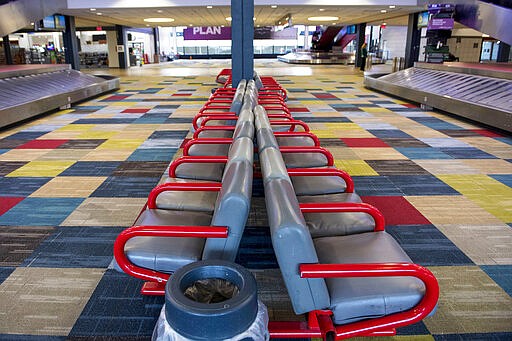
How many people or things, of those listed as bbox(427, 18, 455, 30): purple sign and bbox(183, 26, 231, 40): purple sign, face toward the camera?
2

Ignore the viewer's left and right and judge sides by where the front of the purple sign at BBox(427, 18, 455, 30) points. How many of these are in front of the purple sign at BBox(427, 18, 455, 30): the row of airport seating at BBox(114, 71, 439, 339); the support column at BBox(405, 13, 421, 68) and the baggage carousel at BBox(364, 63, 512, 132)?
2

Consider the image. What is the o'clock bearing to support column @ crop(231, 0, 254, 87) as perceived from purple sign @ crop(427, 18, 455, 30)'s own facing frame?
The support column is roughly at 1 o'clock from the purple sign.

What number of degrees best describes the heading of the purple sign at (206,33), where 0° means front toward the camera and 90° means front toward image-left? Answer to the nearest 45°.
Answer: approximately 0°

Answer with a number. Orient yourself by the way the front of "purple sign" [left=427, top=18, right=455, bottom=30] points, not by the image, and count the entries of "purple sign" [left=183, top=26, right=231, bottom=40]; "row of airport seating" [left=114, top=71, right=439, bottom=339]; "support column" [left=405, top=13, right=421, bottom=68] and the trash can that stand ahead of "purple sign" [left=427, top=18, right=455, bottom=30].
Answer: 2

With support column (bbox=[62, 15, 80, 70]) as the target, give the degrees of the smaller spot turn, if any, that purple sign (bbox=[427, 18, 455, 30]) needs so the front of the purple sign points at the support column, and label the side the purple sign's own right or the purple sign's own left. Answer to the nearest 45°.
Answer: approximately 90° to the purple sign's own right

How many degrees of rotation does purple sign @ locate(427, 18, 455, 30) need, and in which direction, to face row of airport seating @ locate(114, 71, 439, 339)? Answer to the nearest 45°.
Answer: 0° — it already faces it

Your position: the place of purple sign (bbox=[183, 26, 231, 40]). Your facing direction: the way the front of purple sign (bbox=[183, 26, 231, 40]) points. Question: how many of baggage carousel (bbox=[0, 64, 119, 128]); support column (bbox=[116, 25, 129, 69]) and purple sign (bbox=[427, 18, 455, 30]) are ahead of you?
3

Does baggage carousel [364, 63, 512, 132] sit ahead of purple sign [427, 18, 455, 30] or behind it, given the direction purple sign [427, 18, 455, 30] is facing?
ahead

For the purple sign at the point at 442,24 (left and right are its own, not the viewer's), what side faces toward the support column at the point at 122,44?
right

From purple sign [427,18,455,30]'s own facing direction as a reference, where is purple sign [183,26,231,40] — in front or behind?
behind

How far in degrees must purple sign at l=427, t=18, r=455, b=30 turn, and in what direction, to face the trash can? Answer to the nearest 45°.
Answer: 0° — it already faces it

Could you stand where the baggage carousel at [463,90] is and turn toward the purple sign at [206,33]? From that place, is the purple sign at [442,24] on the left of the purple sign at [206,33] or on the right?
right

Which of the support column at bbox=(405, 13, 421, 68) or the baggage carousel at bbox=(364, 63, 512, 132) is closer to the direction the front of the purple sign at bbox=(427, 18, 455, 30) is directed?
the baggage carousel
